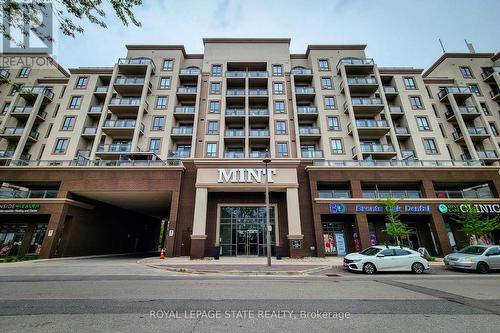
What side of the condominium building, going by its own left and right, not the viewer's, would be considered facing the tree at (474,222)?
left

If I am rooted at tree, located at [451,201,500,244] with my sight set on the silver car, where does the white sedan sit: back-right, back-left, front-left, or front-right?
front-right

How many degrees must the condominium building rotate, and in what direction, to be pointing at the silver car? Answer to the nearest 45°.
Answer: approximately 45° to its left

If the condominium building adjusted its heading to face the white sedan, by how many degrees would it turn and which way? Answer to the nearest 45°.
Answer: approximately 45° to its left

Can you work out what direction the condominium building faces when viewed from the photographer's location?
facing the viewer

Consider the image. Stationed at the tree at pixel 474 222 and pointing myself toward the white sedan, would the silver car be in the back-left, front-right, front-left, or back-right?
front-left
